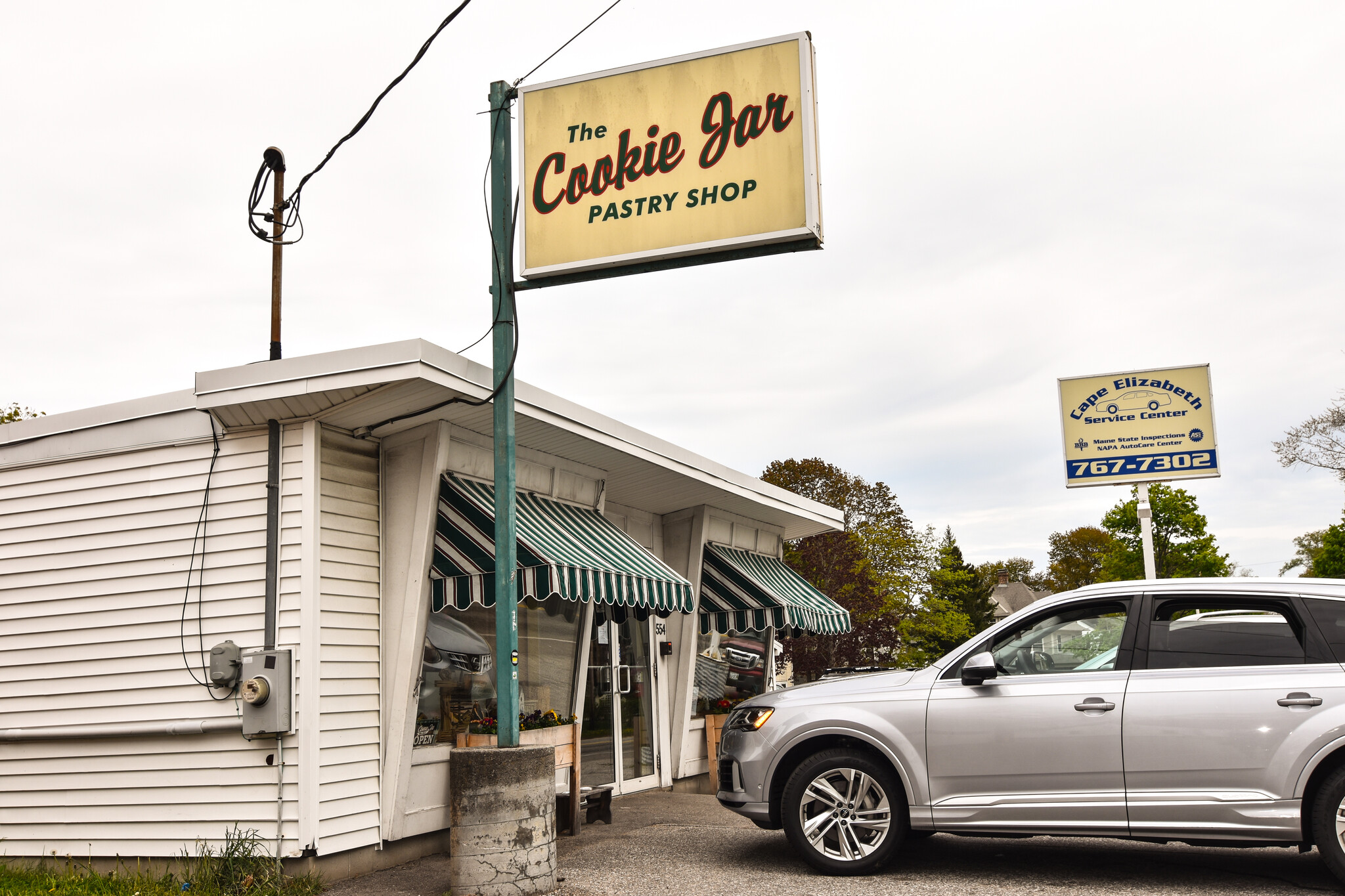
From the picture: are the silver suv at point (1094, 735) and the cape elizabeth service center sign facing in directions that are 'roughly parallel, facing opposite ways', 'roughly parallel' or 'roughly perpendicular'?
roughly perpendicular

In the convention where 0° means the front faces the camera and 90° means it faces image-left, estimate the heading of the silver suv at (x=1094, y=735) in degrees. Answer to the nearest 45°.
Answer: approximately 90°

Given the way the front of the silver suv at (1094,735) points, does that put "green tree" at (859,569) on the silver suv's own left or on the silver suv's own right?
on the silver suv's own right

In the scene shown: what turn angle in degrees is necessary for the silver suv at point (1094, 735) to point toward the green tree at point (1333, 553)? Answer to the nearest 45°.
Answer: approximately 90° to its right

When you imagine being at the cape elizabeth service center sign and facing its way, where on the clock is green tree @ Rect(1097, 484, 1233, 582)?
The green tree is roughly at 6 o'clock from the cape elizabeth service center sign.

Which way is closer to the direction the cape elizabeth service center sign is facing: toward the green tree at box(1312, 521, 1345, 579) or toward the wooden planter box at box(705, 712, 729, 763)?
the wooden planter box

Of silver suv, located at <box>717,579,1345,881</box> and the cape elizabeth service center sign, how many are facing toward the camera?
1

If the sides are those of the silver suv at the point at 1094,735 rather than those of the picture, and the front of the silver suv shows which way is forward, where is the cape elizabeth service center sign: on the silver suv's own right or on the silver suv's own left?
on the silver suv's own right

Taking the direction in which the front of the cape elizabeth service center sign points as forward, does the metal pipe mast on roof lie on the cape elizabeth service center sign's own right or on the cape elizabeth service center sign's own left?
on the cape elizabeth service center sign's own right

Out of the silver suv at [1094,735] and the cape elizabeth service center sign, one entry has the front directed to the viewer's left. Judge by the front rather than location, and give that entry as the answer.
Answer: the silver suv

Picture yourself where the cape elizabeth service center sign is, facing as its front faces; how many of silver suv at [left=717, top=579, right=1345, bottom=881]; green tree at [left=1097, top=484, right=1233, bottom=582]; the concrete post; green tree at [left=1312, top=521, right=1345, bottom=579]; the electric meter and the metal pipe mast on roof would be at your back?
2

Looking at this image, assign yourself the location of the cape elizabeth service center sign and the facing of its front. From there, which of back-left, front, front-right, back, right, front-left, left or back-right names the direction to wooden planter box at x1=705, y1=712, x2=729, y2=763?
front-right

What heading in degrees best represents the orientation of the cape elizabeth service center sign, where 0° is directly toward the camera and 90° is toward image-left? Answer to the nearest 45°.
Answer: approximately 0°
